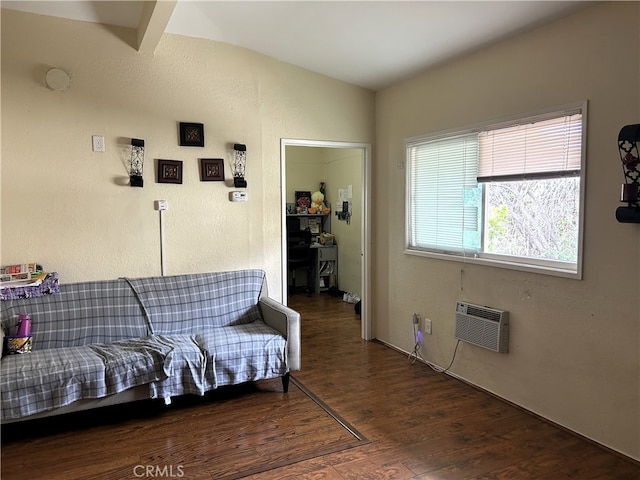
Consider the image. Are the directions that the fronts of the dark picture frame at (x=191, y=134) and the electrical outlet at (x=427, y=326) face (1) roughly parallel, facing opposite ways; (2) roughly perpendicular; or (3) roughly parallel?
roughly perpendicular

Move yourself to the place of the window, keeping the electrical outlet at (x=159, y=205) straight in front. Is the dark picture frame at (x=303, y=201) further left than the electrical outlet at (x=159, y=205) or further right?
right

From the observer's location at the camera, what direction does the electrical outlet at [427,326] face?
facing the viewer and to the left of the viewer

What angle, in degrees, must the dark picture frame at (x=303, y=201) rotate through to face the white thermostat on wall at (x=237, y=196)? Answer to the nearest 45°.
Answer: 0° — it already faces it

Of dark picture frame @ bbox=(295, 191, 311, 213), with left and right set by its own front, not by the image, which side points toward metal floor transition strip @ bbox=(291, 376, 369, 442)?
front

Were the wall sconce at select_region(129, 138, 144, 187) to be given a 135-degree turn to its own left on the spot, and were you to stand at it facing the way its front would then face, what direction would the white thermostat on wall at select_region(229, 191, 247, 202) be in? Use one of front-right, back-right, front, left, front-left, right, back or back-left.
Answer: front-right

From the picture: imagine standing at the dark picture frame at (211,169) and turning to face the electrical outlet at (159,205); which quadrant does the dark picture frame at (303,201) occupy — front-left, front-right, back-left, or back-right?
back-right

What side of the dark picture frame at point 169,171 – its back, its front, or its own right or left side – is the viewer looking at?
front

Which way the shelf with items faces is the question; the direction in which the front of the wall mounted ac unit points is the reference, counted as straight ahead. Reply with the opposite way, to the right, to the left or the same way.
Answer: to the left

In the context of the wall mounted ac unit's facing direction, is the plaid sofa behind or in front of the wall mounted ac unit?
in front

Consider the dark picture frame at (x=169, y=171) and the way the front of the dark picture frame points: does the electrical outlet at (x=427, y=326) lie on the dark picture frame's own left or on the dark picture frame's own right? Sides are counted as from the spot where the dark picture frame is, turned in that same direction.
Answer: on the dark picture frame's own left

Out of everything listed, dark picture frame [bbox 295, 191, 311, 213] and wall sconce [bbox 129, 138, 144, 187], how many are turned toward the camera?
2
